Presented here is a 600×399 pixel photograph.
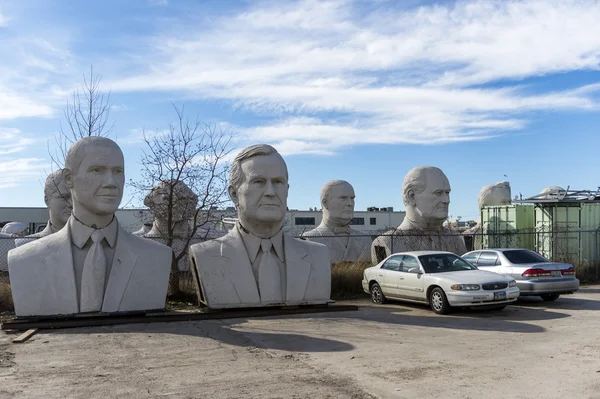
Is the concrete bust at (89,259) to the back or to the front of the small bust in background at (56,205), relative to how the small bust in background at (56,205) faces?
to the front

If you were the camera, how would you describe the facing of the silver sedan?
facing away from the viewer and to the left of the viewer

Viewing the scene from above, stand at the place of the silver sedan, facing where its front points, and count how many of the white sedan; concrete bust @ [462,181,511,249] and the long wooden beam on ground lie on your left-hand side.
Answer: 2

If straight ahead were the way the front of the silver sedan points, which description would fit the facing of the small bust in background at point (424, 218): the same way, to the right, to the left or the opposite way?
the opposite way

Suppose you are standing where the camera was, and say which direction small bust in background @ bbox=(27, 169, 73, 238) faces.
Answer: facing the viewer and to the right of the viewer

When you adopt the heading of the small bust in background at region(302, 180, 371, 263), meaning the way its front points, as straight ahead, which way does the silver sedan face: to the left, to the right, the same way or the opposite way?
the opposite way

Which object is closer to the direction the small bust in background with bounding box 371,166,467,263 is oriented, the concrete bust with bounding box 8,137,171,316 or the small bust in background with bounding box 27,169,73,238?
the concrete bust

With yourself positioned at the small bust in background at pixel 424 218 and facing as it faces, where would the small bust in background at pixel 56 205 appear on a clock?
the small bust in background at pixel 56 205 is roughly at 4 o'clock from the small bust in background at pixel 424 218.

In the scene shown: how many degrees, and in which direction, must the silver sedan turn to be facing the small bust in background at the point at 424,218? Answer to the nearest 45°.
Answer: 0° — it already faces it

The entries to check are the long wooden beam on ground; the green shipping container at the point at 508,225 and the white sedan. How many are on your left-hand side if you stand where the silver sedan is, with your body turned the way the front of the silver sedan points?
2

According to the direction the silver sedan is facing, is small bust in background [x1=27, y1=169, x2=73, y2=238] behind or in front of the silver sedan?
in front
